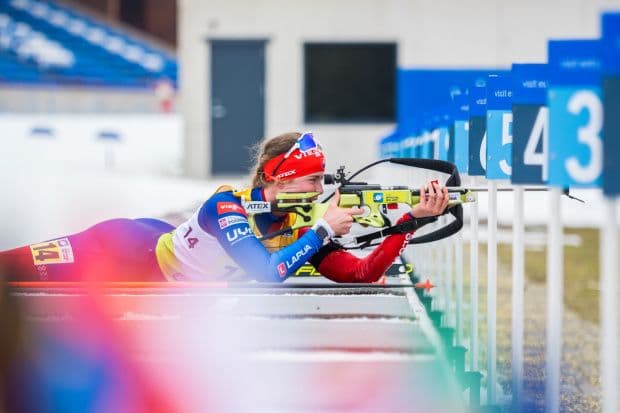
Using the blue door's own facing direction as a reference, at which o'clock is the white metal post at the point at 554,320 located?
The white metal post is roughly at 12 o'clock from the blue door.

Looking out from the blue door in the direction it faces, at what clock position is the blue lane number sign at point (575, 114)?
The blue lane number sign is roughly at 12 o'clock from the blue door.

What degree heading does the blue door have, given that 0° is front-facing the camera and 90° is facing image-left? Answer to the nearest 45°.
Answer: approximately 0°

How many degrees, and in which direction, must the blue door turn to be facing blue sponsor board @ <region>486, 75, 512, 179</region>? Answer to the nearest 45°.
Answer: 0° — it already faces it

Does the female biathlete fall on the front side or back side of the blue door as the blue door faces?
on the front side

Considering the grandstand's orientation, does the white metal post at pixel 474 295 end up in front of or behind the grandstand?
in front

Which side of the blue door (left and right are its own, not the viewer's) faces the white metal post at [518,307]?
front

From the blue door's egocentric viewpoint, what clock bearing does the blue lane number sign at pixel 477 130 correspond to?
The blue lane number sign is roughly at 12 o'clock from the blue door.

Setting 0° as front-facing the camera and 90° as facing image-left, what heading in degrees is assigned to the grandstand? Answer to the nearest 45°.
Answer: approximately 315°

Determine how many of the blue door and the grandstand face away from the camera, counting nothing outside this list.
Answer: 0
